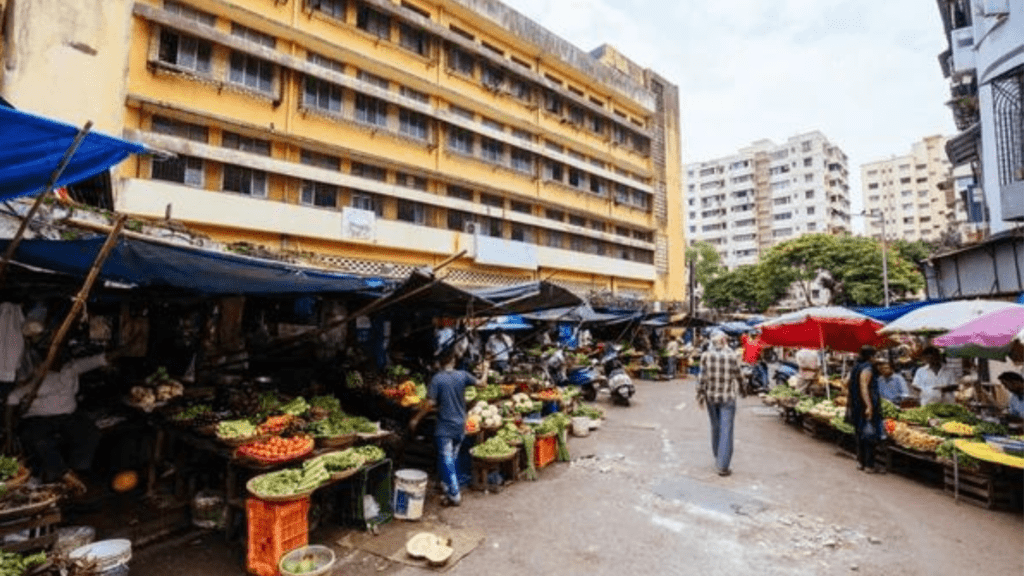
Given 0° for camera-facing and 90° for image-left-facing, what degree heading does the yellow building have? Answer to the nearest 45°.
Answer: approximately 315°

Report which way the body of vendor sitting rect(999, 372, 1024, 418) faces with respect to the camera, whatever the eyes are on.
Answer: to the viewer's left

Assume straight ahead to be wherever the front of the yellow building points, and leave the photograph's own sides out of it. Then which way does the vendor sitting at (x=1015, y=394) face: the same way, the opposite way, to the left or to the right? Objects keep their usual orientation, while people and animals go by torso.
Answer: the opposite way

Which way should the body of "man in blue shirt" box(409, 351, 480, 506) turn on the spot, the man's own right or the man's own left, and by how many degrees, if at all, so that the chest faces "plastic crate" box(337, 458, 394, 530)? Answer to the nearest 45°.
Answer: approximately 135° to the man's own left

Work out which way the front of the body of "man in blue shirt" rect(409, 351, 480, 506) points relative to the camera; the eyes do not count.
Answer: away from the camera

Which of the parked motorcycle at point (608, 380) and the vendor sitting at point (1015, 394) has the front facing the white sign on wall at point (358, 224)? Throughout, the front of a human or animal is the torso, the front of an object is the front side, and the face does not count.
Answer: the vendor sitting

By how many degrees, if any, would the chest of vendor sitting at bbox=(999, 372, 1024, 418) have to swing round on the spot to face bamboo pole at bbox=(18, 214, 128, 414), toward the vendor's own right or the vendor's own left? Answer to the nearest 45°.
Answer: approximately 45° to the vendor's own left

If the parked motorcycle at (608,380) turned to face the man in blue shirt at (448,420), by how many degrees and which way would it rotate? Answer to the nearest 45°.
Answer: approximately 135° to its left
